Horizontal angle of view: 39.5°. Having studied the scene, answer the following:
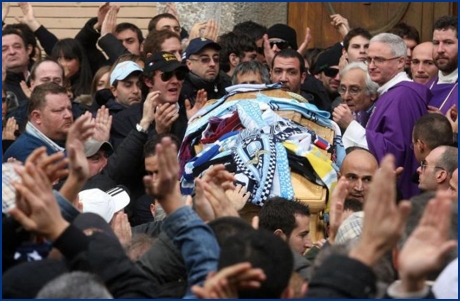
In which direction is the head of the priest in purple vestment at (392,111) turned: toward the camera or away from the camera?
toward the camera

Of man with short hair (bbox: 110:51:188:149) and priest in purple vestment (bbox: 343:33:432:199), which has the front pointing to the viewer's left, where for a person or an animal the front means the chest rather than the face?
the priest in purple vestment

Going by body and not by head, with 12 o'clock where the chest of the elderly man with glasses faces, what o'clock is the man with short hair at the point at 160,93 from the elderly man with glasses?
The man with short hair is roughly at 1 o'clock from the elderly man with glasses.

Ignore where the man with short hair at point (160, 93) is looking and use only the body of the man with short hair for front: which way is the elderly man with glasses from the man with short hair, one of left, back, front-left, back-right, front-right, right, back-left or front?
front-left

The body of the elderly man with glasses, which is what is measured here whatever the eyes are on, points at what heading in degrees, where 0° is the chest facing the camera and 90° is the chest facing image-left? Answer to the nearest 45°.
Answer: approximately 45°

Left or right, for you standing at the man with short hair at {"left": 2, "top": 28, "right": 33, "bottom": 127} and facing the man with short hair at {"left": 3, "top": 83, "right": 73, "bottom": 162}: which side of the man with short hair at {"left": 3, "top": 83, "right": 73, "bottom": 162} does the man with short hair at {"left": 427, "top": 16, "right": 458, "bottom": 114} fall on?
left

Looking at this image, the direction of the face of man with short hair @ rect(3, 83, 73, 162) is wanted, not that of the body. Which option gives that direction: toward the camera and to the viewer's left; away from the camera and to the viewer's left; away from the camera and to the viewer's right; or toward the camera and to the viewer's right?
toward the camera and to the viewer's right

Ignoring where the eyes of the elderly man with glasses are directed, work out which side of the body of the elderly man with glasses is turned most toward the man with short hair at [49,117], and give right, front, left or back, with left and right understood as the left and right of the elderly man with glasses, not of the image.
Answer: front

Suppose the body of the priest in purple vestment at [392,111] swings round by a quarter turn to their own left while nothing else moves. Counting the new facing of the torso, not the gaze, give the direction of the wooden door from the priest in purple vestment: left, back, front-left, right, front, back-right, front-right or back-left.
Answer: back

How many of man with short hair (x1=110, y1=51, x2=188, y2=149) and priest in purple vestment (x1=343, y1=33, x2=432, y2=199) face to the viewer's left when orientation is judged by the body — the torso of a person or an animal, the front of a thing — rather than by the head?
1

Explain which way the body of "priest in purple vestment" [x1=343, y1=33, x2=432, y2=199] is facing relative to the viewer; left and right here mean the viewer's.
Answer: facing to the left of the viewer

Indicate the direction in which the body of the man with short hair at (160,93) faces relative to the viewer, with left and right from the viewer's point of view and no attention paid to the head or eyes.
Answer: facing the viewer and to the right of the viewer

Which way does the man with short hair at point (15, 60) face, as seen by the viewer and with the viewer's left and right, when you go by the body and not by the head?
facing the viewer and to the left of the viewer
